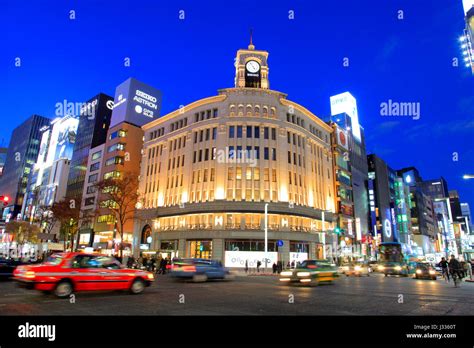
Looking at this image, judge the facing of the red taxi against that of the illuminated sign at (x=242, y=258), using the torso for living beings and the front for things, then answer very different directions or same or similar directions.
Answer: very different directions

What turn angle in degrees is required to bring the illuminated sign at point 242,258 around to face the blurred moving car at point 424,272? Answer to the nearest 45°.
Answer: approximately 45° to its left

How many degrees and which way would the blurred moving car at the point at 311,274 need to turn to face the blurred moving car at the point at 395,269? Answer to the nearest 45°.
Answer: approximately 180°

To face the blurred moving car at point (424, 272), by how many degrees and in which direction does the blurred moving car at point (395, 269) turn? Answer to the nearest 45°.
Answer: approximately 90° to its left

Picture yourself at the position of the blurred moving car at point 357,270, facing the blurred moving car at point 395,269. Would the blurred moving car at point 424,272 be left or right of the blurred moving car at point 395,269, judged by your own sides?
right

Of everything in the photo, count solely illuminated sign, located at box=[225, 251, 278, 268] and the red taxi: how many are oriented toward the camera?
1

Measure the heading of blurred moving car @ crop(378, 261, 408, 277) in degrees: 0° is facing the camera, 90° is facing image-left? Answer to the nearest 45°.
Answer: approximately 45°
